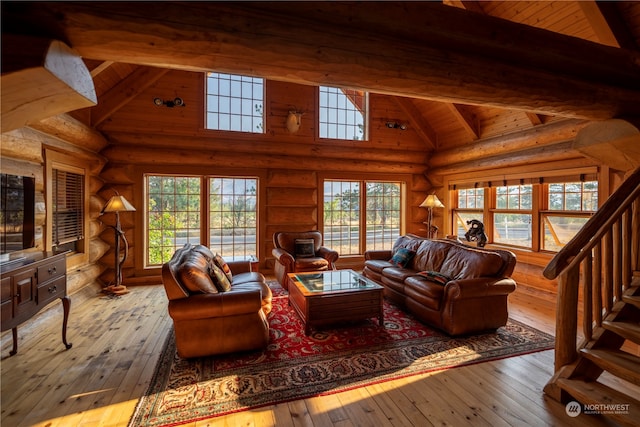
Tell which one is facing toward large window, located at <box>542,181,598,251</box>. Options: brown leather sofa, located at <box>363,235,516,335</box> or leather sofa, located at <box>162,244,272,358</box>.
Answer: the leather sofa, located at <box>162,244,272,358</box>

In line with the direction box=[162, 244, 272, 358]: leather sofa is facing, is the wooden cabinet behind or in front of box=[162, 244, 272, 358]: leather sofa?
behind

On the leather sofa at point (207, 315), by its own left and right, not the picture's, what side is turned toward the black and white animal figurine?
front

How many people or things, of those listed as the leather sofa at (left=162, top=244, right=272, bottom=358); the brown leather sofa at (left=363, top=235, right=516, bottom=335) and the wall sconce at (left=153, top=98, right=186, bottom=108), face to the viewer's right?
1

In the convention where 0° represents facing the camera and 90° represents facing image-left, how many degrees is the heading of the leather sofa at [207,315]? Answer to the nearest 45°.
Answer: approximately 270°

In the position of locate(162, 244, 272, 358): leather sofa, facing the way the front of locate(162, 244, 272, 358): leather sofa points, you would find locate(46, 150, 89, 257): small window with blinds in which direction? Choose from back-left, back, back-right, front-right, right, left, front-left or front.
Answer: back-left

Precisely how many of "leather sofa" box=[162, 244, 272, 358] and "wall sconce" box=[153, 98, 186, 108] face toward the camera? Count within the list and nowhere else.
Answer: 1

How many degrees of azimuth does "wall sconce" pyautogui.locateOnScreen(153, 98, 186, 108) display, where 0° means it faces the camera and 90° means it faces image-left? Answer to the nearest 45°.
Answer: approximately 0°

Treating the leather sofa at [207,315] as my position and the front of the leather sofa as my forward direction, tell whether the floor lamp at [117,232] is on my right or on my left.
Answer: on my left

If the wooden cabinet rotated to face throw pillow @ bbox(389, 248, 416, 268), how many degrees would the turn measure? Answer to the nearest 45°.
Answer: approximately 45° to its left

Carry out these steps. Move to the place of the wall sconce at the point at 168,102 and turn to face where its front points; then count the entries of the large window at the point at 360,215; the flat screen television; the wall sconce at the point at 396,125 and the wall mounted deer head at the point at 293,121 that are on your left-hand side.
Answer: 3

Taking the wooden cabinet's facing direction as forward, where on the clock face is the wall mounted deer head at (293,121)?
The wall mounted deer head is roughly at 10 o'clock from the wooden cabinet.

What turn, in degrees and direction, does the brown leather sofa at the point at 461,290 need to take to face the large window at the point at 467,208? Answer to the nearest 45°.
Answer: approximately 135° to its right

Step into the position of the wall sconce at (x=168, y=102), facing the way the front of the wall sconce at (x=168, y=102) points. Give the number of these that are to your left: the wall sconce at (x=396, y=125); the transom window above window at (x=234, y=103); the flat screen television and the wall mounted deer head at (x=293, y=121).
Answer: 3
